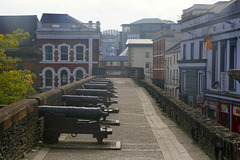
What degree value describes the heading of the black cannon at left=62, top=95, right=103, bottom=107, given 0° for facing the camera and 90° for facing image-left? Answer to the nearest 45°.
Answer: approximately 90°

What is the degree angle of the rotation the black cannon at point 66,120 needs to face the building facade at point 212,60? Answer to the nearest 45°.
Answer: approximately 135° to its right

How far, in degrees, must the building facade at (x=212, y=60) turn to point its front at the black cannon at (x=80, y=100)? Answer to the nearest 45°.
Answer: approximately 45° to its left

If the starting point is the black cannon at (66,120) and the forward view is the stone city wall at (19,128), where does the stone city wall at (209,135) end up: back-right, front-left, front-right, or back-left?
back-left

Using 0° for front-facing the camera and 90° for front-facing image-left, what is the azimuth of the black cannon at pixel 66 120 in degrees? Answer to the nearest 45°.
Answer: approximately 90°

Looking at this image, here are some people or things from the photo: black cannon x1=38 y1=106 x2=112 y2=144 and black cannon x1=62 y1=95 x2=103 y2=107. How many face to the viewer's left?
2

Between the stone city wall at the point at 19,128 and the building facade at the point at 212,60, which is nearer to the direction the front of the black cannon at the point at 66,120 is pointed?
the stone city wall

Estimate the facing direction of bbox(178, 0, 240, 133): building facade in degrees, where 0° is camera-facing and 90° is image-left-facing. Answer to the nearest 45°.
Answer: approximately 45°

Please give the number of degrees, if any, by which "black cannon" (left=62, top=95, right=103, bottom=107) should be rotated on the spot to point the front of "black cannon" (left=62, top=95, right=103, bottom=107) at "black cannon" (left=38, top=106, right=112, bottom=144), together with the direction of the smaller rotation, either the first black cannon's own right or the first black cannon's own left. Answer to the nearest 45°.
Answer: approximately 90° to the first black cannon's own left

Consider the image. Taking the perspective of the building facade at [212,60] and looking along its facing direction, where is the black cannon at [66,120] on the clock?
The black cannon is roughly at 11 o'clock from the building facade.
